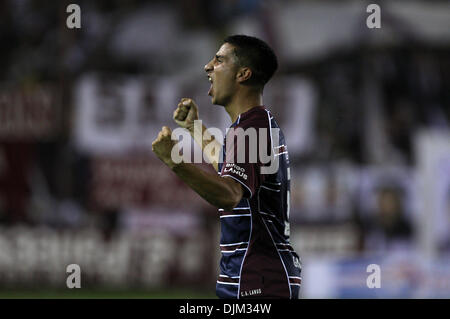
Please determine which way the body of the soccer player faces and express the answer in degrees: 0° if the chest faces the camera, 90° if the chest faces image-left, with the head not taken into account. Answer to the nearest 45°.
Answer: approximately 90°

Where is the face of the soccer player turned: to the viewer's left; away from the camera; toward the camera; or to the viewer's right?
to the viewer's left
